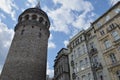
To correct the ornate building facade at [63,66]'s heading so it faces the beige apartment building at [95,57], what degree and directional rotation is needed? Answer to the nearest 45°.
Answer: approximately 90° to its left

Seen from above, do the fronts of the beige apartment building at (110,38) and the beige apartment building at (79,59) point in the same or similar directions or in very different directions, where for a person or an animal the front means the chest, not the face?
same or similar directions

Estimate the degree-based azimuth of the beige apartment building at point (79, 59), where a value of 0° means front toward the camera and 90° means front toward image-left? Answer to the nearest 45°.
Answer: approximately 45°

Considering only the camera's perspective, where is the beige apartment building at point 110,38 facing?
facing the viewer and to the left of the viewer

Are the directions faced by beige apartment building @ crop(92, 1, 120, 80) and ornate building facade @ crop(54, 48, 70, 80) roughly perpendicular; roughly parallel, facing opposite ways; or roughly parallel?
roughly parallel

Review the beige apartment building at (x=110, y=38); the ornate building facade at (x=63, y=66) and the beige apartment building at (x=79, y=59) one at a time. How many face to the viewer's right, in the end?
0

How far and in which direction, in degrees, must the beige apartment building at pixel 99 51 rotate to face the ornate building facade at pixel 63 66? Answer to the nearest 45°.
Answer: approximately 90° to its right

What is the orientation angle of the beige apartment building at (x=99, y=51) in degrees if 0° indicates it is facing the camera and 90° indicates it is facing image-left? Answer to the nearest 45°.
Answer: approximately 45°

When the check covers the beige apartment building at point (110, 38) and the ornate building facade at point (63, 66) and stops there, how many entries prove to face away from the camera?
0

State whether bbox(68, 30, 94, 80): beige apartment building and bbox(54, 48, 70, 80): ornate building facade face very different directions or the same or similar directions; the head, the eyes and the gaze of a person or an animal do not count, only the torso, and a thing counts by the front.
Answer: same or similar directions

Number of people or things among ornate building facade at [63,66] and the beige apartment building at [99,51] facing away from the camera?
0

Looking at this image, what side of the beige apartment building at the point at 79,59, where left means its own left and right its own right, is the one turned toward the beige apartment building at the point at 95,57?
left
